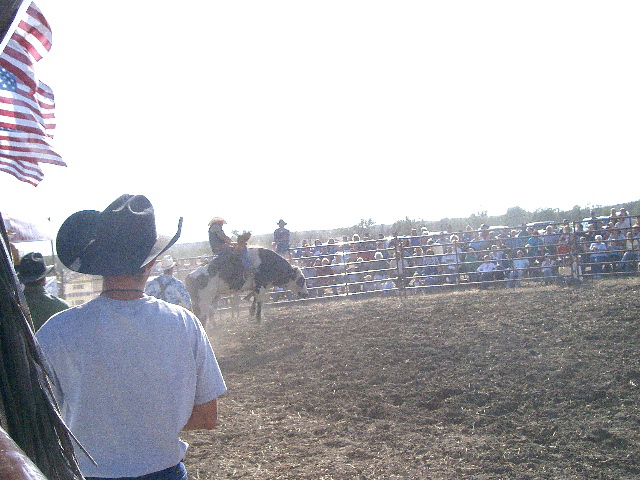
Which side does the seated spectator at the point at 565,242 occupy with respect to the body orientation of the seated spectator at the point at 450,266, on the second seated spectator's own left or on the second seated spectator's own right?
on the second seated spectator's own left

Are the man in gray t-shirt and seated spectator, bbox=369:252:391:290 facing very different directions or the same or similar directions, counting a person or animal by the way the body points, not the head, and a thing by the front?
very different directions

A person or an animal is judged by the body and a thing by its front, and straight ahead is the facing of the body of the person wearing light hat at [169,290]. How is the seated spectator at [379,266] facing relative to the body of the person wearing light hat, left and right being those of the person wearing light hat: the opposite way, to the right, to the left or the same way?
the opposite way

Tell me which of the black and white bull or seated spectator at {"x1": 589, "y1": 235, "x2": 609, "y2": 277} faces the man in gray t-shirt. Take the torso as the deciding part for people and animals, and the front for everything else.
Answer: the seated spectator

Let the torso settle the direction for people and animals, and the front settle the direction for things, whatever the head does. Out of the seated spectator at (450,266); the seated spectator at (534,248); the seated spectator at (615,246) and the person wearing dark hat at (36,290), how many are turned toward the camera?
3

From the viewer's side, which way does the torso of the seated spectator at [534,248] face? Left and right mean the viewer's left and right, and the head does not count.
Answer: facing the viewer

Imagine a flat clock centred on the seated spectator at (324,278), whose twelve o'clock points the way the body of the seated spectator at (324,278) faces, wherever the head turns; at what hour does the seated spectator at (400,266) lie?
the seated spectator at (400,266) is roughly at 10 o'clock from the seated spectator at (324,278).

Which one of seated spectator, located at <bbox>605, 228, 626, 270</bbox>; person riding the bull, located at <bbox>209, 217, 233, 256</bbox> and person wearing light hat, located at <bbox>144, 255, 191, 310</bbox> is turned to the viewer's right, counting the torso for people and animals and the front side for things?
person riding the bull, located at <bbox>209, 217, 233, 256</bbox>

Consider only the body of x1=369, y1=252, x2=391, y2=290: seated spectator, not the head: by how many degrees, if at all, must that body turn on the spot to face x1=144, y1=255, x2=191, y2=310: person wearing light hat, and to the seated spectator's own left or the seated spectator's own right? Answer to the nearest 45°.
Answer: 0° — they already face them

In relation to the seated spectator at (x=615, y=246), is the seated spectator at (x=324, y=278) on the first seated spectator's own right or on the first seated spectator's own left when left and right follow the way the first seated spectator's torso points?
on the first seated spectator's own right

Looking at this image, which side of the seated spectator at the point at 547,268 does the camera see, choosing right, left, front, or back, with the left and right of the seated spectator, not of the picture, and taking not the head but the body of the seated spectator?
front

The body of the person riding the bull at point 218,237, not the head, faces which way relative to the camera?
to the viewer's right

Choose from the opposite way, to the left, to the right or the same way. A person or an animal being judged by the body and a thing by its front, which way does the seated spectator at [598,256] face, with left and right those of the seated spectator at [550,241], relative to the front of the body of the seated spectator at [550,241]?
the same way

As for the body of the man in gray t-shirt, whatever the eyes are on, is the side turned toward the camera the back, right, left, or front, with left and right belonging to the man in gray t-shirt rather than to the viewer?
back

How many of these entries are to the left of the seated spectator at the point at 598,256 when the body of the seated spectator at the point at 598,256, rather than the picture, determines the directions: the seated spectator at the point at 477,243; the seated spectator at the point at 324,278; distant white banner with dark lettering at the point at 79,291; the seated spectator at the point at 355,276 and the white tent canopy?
0

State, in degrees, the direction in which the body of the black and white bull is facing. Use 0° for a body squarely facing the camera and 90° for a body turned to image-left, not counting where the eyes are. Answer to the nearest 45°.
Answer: approximately 270°
